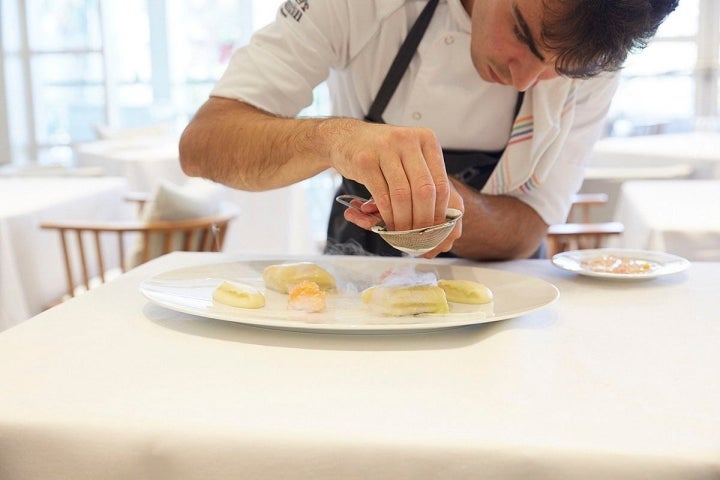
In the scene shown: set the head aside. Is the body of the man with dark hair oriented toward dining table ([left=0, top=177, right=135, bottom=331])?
no

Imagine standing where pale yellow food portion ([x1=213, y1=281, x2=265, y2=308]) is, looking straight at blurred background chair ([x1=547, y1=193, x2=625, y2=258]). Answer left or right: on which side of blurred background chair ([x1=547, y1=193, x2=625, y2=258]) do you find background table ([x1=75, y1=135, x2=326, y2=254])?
left

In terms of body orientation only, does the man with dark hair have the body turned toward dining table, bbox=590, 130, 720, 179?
no

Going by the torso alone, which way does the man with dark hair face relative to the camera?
toward the camera

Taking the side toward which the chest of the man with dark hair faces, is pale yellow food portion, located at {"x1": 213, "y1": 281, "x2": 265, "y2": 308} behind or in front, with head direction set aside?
in front

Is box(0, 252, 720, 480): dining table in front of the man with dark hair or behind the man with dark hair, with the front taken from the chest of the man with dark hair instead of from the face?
in front

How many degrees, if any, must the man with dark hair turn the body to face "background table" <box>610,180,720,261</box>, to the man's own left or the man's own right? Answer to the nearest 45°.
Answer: approximately 135° to the man's own left

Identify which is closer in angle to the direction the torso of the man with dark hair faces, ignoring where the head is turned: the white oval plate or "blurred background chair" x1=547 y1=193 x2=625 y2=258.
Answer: the white oval plate

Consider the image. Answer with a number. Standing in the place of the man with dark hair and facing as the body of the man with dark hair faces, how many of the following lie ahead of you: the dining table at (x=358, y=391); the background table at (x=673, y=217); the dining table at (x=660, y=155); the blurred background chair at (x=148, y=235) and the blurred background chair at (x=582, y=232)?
1

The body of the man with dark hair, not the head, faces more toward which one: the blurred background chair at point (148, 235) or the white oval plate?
the white oval plate

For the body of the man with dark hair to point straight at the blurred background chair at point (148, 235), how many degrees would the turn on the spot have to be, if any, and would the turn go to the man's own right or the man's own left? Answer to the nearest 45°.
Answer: approximately 135° to the man's own right

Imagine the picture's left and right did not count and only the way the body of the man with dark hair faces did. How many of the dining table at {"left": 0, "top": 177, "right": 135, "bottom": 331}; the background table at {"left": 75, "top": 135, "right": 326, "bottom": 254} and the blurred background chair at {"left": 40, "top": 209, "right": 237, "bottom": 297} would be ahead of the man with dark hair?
0

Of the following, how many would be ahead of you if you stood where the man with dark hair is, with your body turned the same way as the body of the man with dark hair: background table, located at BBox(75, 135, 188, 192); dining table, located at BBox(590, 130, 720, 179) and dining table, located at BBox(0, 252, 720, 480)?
1

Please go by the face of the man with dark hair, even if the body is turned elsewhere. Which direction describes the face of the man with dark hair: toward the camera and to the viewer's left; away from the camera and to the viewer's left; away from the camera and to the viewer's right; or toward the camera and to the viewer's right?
toward the camera and to the viewer's left
